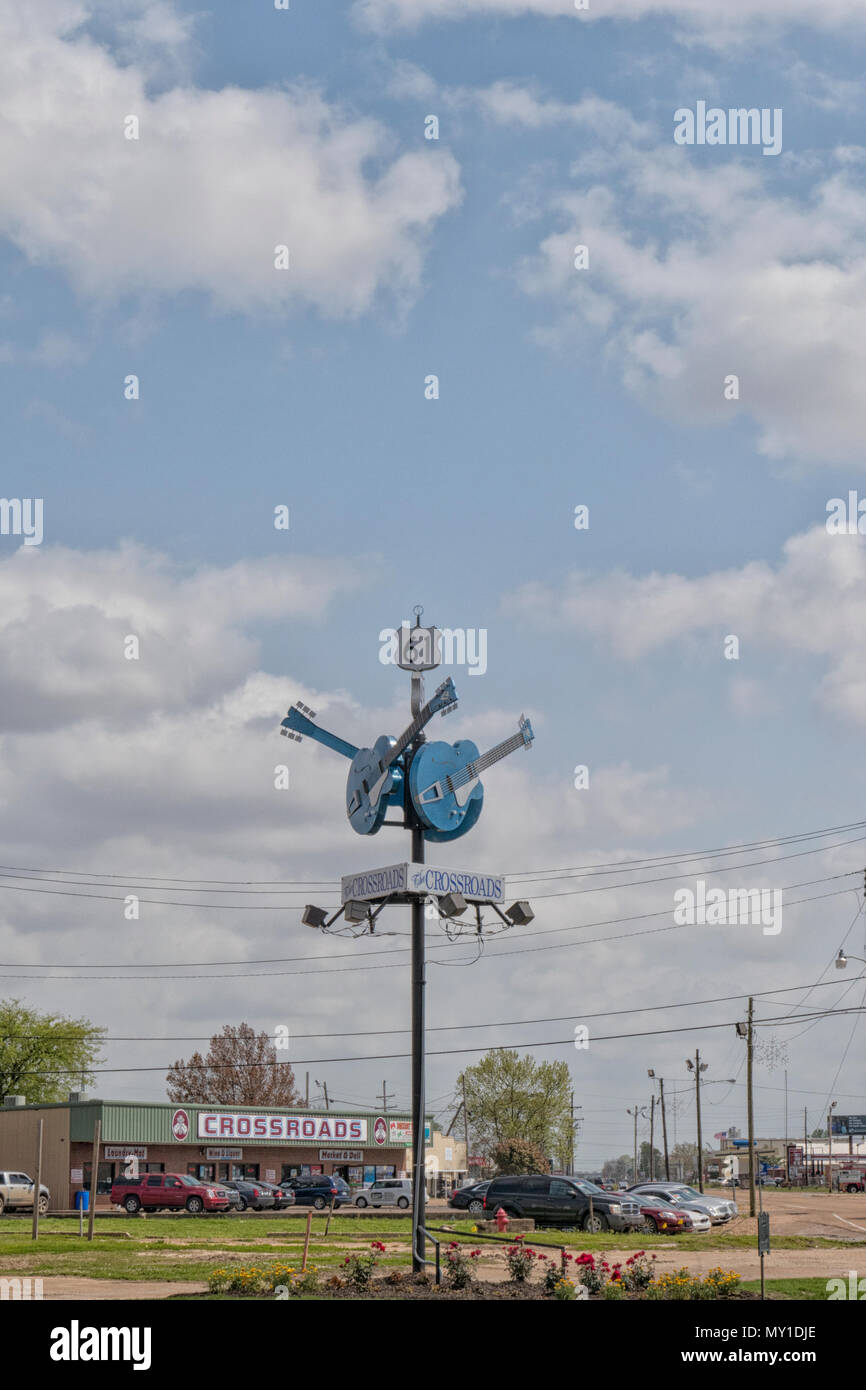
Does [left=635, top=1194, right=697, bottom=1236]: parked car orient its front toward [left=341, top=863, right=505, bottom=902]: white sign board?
no

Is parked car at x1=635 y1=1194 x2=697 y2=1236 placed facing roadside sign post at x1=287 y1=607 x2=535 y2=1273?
no

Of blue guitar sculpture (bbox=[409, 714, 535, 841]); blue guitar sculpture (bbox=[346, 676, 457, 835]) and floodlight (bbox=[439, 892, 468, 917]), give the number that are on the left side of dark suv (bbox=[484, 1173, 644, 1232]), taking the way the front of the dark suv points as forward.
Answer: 0

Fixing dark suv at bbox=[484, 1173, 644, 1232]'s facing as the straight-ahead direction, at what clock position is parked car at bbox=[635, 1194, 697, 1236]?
The parked car is roughly at 10 o'clock from the dark suv.

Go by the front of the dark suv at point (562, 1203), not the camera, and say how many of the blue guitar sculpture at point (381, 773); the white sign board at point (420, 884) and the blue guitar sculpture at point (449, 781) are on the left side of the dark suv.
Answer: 0

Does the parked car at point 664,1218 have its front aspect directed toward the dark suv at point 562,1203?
no

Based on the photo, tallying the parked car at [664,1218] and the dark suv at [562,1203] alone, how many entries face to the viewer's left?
0

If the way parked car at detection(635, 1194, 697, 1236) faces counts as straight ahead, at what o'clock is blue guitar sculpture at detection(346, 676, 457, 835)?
The blue guitar sculpture is roughly at 2 o'clock from the parked car.

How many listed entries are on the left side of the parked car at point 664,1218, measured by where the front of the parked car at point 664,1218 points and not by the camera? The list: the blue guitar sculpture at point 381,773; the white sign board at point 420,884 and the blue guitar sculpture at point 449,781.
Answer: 0

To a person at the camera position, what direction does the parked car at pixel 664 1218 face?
facing the viewer and to the right of the viewer

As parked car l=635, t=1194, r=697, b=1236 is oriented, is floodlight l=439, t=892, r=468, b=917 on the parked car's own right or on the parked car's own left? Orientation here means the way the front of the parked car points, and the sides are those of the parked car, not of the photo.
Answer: on the parked car's own right

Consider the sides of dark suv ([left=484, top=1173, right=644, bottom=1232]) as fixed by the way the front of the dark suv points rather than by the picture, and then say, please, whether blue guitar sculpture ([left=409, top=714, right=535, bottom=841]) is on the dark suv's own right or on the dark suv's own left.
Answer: on the dark suv's own right
